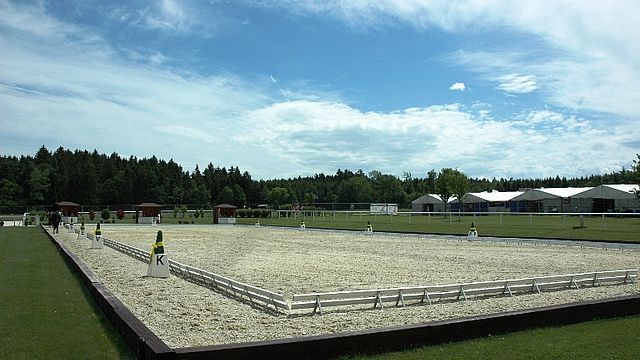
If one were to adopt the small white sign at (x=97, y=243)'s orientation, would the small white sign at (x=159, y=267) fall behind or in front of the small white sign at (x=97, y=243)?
in front

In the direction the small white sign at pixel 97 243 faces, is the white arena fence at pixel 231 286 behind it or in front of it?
in front

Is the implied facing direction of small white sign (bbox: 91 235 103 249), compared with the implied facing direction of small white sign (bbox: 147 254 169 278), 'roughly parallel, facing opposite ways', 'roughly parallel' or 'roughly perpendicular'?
roughly parallel

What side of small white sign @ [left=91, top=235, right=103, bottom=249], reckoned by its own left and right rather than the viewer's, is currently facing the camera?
front

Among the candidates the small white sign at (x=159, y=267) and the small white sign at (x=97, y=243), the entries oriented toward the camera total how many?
2
